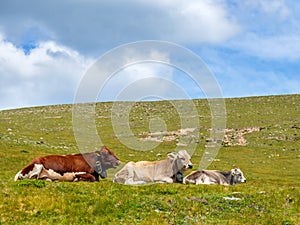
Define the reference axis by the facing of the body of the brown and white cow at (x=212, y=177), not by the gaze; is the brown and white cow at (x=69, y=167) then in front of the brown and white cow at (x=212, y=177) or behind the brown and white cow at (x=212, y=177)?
behind

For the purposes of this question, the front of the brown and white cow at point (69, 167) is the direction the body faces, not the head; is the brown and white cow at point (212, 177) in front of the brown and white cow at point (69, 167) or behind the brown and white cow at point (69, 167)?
in front

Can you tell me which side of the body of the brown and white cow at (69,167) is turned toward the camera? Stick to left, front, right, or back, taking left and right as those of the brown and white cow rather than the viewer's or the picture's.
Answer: right

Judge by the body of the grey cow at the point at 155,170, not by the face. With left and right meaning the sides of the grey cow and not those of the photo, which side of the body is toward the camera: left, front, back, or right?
right

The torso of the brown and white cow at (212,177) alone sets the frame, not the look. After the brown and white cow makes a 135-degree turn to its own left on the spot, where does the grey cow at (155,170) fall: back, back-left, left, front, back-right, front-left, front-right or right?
left

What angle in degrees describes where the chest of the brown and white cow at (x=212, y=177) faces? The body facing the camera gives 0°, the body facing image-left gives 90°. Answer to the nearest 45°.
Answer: approximately 270°

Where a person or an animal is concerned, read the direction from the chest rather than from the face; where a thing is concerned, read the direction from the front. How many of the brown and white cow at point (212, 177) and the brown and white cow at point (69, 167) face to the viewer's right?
2

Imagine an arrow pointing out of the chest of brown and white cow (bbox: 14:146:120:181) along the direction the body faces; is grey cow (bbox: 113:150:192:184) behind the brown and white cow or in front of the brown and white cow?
in front
